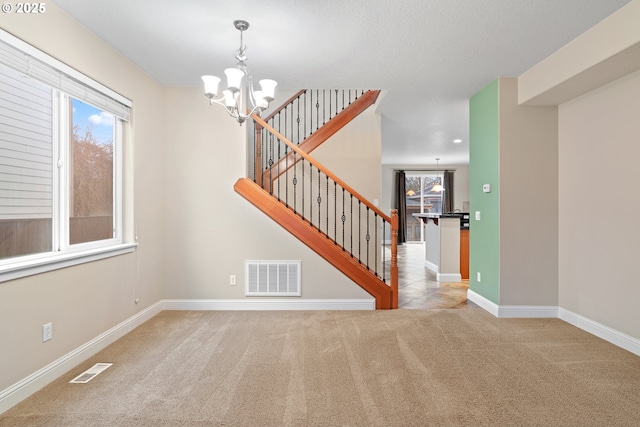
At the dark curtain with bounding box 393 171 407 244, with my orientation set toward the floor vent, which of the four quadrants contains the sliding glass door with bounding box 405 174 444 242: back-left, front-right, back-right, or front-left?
back-left

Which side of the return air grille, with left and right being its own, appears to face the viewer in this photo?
front

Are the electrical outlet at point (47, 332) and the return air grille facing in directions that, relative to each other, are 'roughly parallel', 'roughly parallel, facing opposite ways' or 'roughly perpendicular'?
roughly perpendicular

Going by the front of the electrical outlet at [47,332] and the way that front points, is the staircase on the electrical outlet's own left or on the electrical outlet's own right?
on the electrical outlet's own left

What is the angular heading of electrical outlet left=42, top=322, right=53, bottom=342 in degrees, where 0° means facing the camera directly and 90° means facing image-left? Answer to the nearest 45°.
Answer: approximately 315°

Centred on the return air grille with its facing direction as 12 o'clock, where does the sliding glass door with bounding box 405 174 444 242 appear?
The sliding glass door is roughly at 7 o'clock from the return air grille.

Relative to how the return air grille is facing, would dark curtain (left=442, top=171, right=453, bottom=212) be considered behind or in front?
behind

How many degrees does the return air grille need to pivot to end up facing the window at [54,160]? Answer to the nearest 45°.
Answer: approximately 45° to its right

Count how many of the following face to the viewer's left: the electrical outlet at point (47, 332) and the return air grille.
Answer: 0
